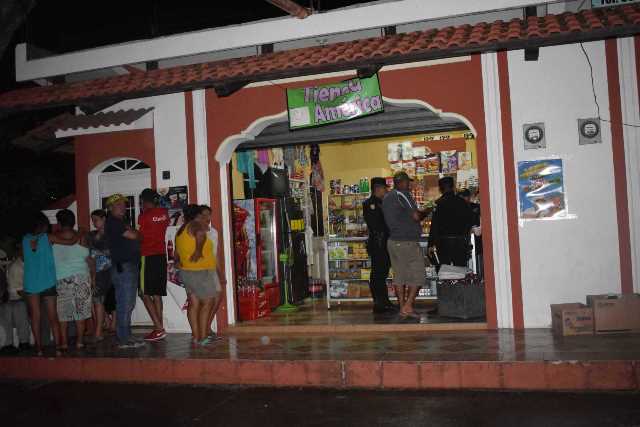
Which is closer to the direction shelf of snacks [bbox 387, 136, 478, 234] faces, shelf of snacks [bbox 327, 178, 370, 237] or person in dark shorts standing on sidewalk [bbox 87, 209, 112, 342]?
the person in dark shorts standing on sidewalk

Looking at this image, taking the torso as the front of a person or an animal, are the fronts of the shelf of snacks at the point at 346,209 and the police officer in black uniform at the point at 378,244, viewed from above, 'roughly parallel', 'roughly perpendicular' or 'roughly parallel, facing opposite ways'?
roughly perpendicular

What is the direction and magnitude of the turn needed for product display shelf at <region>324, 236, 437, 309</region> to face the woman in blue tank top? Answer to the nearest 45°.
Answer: approximately 45° to its right

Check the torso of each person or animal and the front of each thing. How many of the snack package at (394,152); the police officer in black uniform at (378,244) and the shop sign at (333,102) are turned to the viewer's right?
1

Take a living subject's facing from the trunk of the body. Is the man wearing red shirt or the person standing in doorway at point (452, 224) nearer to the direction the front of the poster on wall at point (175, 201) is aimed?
the man wearing red shirt

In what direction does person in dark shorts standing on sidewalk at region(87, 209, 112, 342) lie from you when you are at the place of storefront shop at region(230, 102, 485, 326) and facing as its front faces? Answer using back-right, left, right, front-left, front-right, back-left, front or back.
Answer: front-right

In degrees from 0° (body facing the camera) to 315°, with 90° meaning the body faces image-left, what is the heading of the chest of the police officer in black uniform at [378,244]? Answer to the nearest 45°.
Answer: approximately 270°

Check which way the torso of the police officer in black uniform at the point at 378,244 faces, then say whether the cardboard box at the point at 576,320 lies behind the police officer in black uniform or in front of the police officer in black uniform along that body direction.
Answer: in front
